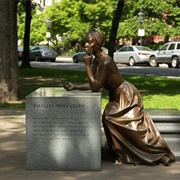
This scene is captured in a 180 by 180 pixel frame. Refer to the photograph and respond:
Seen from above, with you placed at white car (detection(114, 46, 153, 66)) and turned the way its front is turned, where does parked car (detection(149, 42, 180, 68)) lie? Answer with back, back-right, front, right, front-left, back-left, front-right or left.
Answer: back

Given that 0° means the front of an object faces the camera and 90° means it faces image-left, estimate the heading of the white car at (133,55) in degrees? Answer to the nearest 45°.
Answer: approximately 135°

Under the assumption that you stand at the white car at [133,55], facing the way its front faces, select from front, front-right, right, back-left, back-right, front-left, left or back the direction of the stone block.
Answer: back-left
